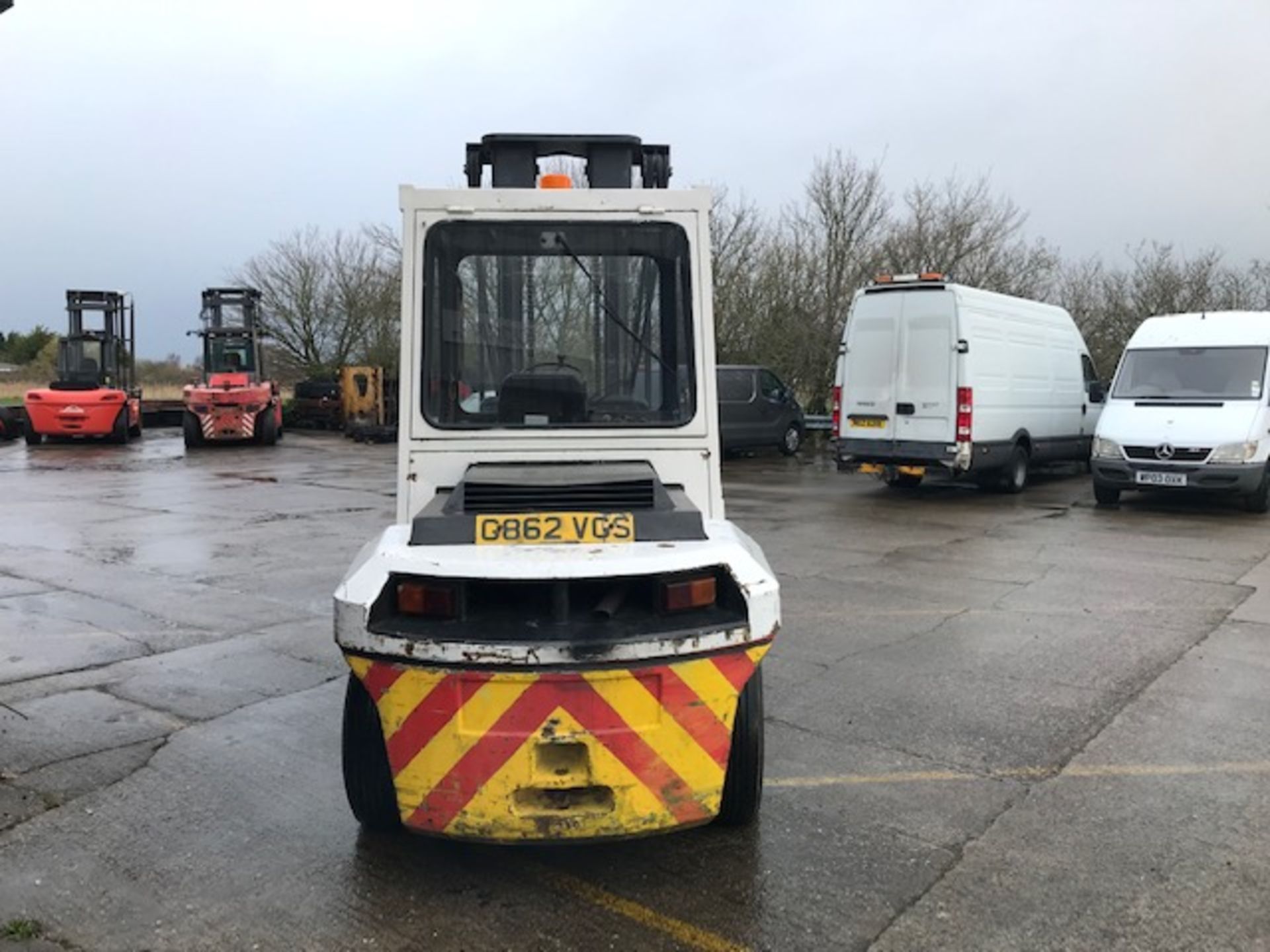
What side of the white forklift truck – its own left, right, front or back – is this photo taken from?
back

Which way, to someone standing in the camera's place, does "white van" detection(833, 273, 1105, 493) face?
facing away from the viewer and to the right of the viewer

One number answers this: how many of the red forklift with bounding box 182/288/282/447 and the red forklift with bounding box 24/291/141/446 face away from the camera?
2

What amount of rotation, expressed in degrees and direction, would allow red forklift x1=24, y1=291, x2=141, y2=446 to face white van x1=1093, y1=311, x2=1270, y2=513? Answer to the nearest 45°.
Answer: approximately 135° to its right

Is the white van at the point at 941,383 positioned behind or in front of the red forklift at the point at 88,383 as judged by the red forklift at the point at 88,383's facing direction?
behind

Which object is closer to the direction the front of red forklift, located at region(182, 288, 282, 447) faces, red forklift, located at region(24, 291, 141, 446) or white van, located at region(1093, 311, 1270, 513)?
the red forklift

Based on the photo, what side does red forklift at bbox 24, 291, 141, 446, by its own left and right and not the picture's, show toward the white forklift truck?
back

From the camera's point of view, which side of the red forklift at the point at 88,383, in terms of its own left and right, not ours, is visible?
back

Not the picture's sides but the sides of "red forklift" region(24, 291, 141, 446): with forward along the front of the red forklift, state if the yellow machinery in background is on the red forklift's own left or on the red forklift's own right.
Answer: on the red forklift's own right

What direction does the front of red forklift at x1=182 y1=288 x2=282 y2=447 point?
away from the camera
